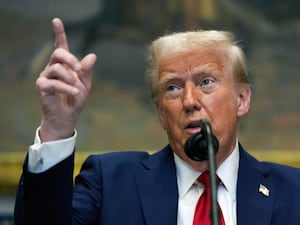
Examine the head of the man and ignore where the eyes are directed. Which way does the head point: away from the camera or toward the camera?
toward the camera

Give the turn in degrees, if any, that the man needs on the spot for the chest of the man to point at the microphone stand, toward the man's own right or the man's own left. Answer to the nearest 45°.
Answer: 0° — they already face it

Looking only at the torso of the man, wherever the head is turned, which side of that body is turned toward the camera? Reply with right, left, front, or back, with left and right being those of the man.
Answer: front
